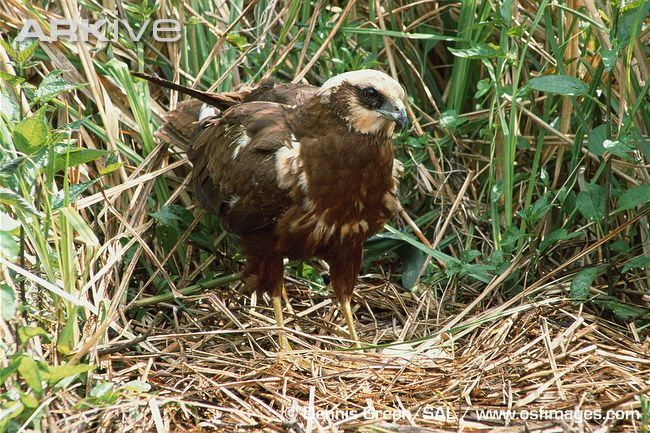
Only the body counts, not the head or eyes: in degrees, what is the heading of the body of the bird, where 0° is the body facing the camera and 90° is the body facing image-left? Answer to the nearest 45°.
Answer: approximately 315°

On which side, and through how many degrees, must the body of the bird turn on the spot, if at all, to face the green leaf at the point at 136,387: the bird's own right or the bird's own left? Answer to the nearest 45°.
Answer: approximately 90° to the bird's own right

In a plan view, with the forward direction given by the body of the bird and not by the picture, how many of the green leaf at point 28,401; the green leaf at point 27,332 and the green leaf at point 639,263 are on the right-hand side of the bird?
2

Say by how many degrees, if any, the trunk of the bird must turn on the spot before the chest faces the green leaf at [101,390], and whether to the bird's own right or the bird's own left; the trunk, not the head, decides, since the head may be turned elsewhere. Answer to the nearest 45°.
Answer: approximately 90° to the bird's own right

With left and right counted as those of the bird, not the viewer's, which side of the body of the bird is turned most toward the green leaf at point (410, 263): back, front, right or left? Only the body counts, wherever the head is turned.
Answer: left

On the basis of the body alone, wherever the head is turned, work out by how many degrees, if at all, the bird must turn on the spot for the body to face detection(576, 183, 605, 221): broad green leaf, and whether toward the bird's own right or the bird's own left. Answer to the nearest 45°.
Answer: approximately 45° to the bird's own left

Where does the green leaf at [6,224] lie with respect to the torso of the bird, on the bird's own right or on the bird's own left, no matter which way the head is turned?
on the bird's own right

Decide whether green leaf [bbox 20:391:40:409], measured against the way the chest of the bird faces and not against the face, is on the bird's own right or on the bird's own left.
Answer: on the bird's own right

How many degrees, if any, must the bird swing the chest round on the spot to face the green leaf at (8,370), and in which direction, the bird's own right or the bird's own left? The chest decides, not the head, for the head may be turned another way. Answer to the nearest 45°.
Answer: approximately 90° to the bird's own right

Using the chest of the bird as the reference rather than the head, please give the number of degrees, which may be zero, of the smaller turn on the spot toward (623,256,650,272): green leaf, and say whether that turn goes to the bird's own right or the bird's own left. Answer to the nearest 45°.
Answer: approximately 45° to the bird's own left
